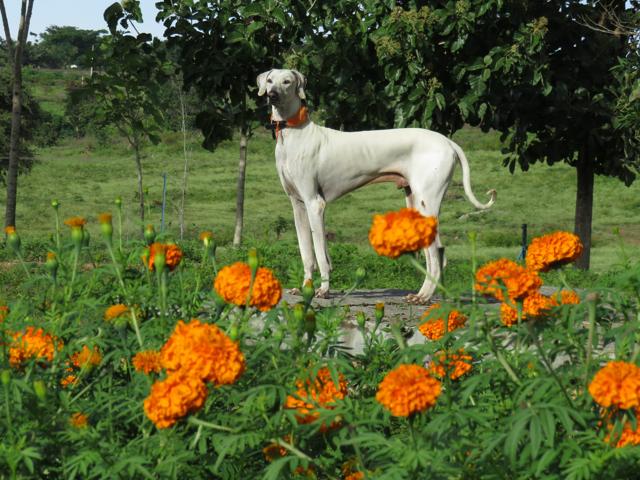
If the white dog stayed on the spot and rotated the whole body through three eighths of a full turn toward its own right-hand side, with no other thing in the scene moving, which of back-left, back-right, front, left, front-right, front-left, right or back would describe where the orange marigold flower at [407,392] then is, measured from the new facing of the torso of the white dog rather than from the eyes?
back-right

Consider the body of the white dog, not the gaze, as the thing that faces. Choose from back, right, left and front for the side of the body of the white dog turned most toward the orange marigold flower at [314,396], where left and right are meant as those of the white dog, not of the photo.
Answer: left

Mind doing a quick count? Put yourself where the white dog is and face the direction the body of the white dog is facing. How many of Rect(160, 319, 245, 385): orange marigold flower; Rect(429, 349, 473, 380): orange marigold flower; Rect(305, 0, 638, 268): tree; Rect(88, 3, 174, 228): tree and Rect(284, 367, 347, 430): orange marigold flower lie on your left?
3

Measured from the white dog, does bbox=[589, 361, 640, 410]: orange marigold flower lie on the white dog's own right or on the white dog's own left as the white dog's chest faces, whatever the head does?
on the white dog's own left

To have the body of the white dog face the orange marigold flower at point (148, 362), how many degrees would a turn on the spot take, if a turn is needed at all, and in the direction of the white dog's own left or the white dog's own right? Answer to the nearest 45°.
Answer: approximately 90° to the white dog's own left

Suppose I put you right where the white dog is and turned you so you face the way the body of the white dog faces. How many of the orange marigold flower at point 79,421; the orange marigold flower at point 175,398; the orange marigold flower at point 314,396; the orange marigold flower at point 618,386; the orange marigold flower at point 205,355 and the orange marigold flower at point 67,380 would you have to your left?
6

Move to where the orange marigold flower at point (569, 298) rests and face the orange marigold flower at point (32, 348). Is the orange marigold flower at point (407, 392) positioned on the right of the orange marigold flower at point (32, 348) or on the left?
left

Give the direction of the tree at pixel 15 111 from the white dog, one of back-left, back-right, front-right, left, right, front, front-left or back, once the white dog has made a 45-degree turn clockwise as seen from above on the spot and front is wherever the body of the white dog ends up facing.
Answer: front

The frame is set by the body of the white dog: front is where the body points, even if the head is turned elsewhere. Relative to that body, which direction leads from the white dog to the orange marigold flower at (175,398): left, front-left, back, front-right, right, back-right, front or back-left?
left

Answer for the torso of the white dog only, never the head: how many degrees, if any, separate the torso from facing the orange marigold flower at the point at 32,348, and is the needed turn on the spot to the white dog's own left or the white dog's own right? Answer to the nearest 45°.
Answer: approximately 90° to the white dog's own left

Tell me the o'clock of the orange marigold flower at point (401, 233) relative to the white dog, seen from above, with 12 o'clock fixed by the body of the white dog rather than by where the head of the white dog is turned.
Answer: The orange marigold flower is roughly at 9 o'clock from the white dog.

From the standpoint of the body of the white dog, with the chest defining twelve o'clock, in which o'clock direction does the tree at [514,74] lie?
The tree is roughly at 4 o'clock from the white dog.

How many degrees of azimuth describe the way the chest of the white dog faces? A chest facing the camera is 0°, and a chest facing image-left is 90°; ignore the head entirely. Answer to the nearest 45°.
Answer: approximately 90°
